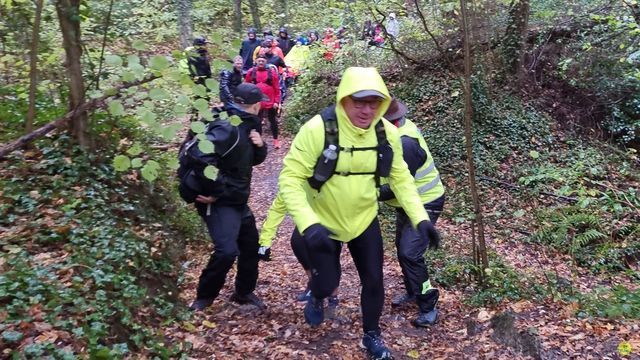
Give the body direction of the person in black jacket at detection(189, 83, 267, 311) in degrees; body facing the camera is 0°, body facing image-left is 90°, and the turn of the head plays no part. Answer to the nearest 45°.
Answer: approximately 270°

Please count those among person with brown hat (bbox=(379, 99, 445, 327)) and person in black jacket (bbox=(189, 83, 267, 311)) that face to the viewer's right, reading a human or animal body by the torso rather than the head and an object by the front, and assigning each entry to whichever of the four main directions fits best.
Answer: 1

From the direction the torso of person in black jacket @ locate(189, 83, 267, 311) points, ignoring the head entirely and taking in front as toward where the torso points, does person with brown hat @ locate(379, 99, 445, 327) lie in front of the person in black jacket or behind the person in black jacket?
in front

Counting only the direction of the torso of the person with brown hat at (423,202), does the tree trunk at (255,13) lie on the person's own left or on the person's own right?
on the person's own right

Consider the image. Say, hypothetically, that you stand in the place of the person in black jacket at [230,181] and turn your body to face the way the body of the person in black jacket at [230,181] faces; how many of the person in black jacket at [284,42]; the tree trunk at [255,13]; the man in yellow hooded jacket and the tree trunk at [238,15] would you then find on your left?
3

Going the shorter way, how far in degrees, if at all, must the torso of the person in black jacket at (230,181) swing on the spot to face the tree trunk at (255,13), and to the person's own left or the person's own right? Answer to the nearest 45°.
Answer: approximately 90° to the person's own left

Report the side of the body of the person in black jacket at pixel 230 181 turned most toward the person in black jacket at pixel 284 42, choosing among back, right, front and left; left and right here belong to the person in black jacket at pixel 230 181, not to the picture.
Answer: left

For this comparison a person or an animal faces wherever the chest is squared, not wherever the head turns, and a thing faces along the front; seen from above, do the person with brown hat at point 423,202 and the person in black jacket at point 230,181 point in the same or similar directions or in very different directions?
very different directions

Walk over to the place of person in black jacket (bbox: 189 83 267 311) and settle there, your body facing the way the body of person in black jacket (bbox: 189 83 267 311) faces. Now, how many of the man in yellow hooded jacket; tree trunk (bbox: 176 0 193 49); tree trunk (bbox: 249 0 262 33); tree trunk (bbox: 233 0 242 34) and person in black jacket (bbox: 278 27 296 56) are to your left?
4

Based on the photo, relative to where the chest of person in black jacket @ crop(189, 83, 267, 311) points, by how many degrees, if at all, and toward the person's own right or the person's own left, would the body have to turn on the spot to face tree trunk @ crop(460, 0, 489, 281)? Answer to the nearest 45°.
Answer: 0° — they already face it
